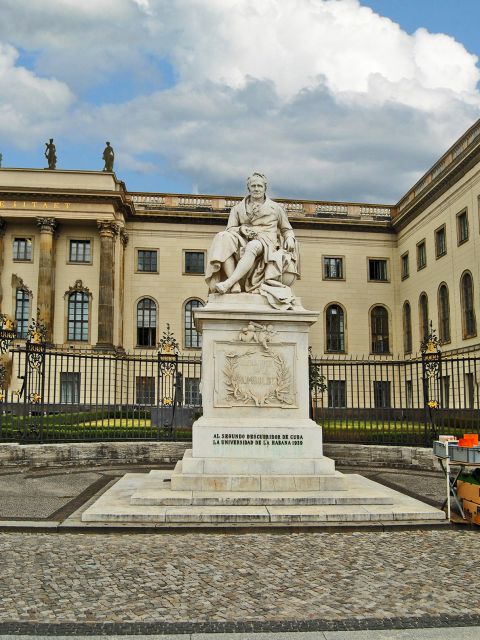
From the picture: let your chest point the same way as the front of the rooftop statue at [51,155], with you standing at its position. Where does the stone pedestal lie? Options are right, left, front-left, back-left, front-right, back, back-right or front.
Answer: front

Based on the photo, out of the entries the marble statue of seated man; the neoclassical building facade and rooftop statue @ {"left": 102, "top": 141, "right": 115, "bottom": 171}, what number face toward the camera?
3

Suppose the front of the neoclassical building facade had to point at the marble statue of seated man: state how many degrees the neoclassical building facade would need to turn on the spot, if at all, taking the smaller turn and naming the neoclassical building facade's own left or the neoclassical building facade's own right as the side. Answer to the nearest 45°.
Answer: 0° — it already faces it

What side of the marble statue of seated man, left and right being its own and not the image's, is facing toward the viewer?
front

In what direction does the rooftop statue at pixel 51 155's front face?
toward the camera

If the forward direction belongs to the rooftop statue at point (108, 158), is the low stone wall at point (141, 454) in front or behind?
in front

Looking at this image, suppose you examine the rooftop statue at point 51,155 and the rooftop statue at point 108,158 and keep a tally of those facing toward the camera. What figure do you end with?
2

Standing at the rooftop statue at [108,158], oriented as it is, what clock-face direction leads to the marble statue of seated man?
The marble statue of seated man is roughly at 12 o'clock from the rooftop statue.

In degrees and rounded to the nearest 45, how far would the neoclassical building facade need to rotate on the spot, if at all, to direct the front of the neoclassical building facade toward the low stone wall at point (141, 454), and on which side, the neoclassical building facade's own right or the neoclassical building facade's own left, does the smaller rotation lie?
0° — it already faces it

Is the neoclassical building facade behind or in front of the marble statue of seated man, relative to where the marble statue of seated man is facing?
behind

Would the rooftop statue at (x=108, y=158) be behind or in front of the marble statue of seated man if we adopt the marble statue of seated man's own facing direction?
behind

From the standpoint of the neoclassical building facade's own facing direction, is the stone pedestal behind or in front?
in front

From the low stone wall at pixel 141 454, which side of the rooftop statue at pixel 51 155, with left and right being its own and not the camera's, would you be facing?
front
